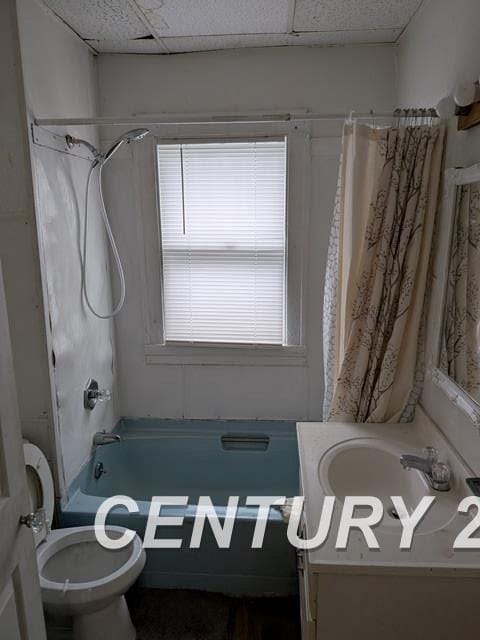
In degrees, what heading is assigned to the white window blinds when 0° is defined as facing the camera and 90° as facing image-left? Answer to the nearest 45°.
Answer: approximately 0°

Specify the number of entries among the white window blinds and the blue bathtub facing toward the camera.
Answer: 2

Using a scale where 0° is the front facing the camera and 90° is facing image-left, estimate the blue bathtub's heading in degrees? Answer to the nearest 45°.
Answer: approximately 0°

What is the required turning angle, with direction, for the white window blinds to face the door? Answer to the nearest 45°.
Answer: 0° — it already faces it

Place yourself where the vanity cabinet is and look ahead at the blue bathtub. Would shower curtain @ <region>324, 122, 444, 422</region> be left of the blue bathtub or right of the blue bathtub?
right
